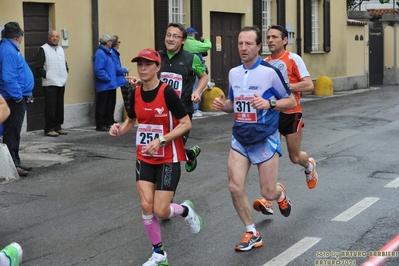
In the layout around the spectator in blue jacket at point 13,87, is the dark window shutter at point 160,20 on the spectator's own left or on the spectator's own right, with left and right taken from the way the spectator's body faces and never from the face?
on the spectator's own left

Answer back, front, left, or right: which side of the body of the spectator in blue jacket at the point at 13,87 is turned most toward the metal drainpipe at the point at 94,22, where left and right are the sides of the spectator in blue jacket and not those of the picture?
left

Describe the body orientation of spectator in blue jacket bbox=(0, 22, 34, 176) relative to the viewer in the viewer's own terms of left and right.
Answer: facing to the right of the viewer

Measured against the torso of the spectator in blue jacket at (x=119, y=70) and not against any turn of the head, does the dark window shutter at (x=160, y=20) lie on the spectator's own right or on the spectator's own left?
on the spectator's own left

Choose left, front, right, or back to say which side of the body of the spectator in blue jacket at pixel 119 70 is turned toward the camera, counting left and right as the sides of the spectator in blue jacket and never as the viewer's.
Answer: right

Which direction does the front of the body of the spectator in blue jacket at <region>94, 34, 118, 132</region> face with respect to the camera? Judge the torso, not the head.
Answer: to the viewer's right

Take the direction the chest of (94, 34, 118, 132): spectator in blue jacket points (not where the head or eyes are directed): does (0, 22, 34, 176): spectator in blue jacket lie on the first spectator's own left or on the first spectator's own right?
on the first spectator's own right
